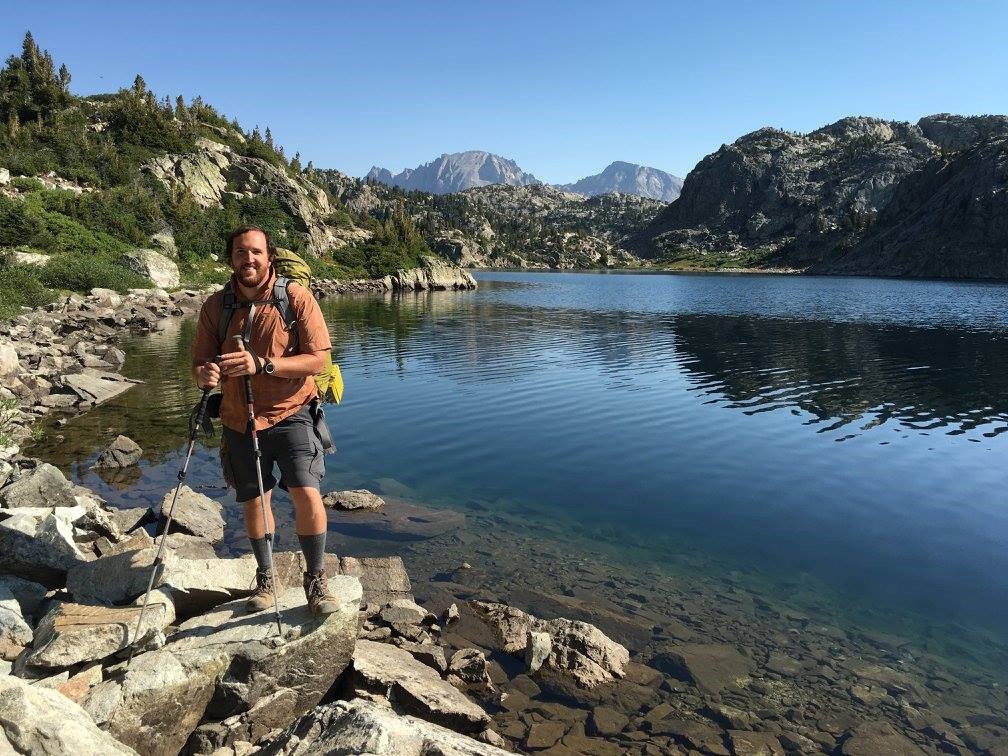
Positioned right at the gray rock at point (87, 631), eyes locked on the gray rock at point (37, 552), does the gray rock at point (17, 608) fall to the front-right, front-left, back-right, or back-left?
front-left

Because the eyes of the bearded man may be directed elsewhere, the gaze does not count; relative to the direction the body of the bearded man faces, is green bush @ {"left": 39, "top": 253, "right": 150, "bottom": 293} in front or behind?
behind

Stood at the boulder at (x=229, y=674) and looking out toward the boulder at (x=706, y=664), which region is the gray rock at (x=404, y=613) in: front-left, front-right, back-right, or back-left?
front-left

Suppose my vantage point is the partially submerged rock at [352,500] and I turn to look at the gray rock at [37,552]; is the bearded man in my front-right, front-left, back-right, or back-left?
front-left

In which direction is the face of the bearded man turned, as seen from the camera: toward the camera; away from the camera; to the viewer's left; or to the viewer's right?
toward the camera

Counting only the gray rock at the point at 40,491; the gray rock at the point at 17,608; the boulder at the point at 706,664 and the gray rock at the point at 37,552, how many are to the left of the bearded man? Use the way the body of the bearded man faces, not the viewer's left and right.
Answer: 1

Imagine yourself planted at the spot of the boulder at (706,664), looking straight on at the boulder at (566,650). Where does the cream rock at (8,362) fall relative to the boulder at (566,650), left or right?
right

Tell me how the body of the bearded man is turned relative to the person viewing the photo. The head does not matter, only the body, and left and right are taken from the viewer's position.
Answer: facing the viewer

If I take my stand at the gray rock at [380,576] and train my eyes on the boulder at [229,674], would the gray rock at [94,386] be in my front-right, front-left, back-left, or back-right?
back-right

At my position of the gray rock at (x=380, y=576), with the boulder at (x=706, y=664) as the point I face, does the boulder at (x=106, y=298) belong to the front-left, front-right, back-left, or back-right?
back-left

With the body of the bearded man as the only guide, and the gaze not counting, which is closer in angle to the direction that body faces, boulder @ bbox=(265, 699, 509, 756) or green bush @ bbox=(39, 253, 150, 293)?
the boulder

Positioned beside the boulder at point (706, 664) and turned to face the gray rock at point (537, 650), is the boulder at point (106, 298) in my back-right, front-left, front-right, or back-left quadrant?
front-right

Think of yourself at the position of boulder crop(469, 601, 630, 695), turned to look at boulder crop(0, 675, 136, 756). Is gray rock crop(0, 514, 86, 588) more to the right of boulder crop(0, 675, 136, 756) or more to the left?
right

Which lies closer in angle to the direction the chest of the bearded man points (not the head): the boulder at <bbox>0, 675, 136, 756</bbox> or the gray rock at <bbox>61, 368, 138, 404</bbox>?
the boulder
